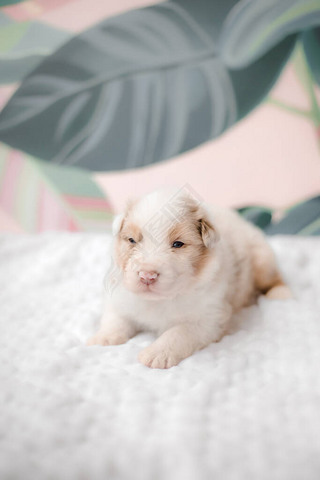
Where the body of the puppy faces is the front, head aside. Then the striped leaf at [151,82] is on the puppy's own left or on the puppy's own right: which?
on the puppy's own right

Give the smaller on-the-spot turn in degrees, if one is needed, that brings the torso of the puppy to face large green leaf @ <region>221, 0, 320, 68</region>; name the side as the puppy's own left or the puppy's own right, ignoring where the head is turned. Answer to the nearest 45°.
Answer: approximately 135° to the puppy's own right

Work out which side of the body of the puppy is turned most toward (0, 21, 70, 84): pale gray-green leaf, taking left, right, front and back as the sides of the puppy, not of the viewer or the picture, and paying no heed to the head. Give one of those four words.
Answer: right

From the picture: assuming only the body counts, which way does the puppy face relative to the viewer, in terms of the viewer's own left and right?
facing the viewer and to the left of the viewer
